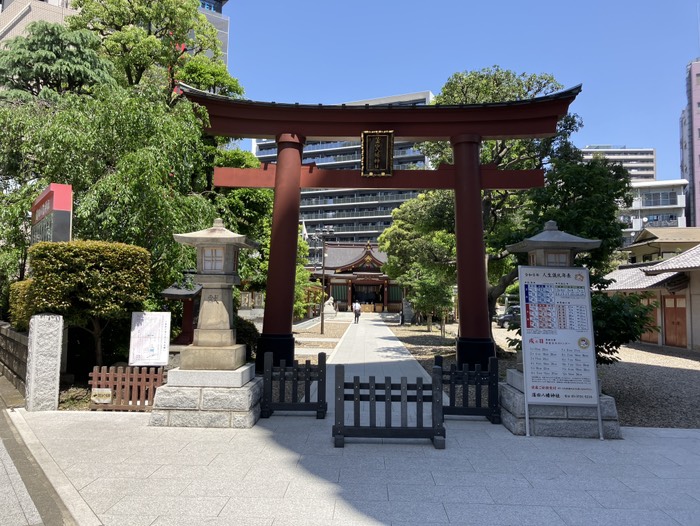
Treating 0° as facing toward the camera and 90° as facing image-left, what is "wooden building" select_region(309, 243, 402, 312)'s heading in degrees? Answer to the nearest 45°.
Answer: approximately 0°

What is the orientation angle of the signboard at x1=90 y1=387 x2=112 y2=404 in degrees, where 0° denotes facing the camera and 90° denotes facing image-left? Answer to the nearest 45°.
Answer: approximately 0°

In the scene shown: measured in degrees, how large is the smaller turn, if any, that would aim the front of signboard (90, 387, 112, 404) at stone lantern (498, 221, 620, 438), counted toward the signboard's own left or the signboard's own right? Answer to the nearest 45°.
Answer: approximately 45° to the signboard's own left

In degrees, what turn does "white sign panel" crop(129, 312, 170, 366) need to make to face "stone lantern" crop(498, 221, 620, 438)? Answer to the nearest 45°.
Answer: approximately 45° to its left
